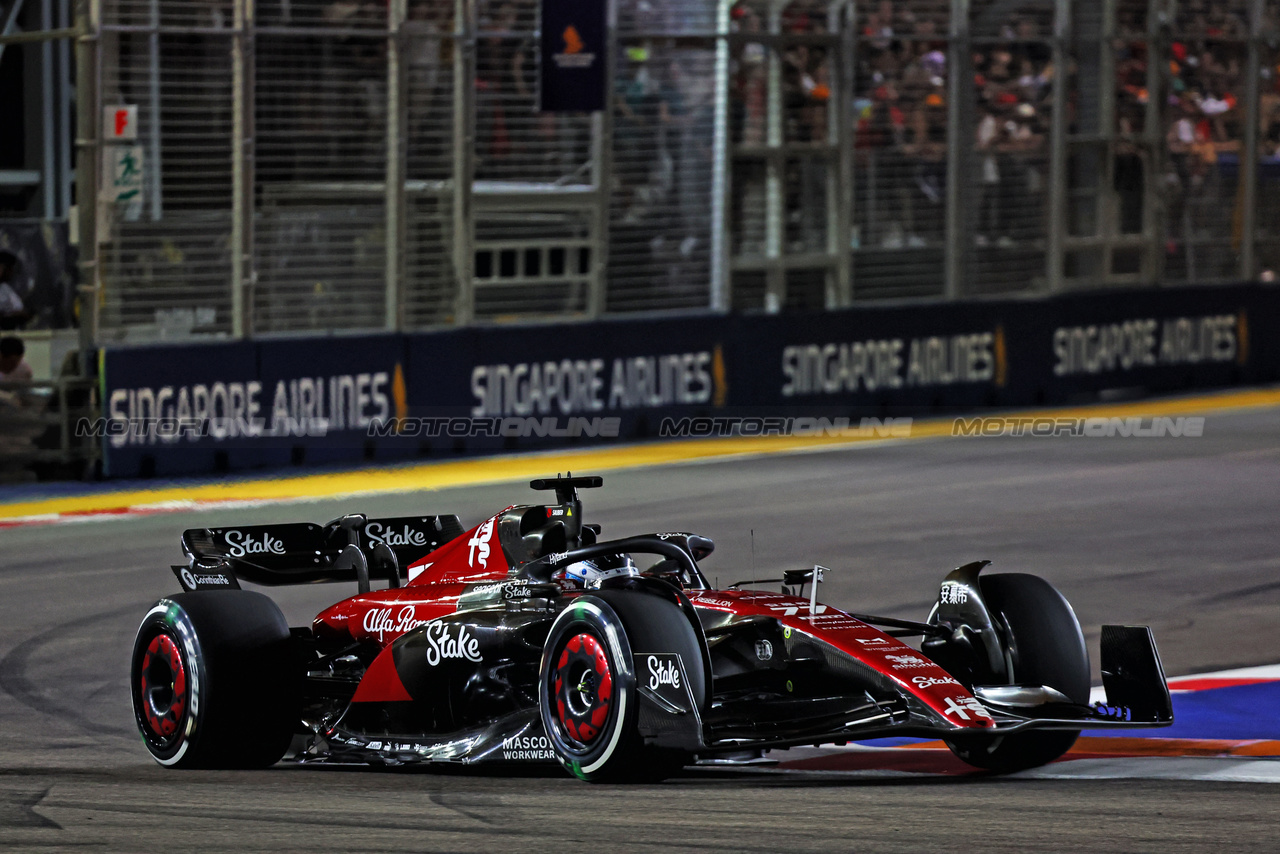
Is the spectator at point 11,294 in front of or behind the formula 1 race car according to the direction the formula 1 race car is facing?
behind

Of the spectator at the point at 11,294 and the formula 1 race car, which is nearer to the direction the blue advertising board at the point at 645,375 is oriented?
the formula 1 race car

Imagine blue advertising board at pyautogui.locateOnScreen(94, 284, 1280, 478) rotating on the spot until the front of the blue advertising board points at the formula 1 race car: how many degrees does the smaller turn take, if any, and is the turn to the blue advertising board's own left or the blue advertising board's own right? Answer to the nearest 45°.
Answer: approximately 45° to the blue advertising board's own right

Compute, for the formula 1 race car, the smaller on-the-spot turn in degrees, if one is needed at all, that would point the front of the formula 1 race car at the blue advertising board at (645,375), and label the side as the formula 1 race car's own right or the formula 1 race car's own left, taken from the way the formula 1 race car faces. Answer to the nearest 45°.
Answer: approximately 135° to the formula 1 race car's own left

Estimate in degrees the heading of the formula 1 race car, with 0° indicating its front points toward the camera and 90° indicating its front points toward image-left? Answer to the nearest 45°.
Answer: approximately 315°

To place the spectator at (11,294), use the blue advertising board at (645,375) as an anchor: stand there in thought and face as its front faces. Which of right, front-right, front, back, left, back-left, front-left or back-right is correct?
right

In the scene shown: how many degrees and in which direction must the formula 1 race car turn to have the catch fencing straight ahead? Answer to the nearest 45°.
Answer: approximately 135° to its left

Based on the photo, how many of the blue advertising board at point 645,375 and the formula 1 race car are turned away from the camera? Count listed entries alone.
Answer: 0
